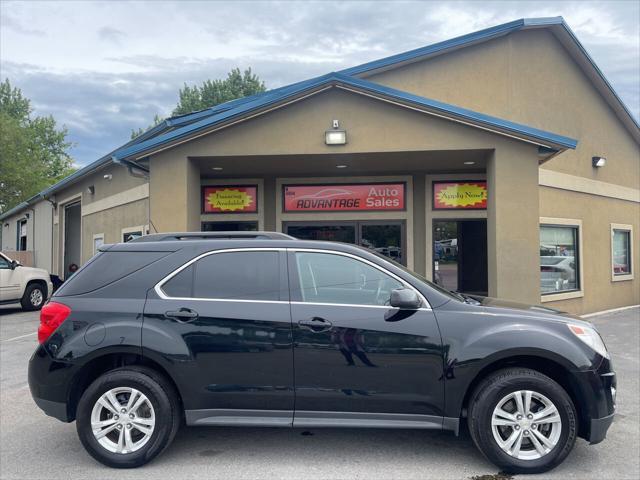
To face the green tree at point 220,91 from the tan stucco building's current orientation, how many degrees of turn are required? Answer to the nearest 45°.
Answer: approximately 180°

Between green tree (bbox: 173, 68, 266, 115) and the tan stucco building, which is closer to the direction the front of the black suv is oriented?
the tan stucco building

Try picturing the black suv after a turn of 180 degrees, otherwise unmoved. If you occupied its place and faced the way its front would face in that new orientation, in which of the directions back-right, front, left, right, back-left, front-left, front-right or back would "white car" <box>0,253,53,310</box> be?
front-right

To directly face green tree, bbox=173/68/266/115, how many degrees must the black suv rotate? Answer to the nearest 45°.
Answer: approximately 90° to its left

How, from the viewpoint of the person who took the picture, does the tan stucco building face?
facing the viewer

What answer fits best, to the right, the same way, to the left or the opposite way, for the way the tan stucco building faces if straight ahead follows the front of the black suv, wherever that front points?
to the right

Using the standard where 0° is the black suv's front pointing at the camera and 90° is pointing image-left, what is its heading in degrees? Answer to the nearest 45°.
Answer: approximately 270°

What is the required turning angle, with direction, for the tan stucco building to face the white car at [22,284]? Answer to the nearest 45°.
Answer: approximately 90° to its right

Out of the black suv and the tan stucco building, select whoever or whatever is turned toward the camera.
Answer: the tan stucco building

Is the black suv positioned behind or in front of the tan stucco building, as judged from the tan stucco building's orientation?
in front

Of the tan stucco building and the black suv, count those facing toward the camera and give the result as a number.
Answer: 1

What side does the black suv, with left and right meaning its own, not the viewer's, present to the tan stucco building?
left
